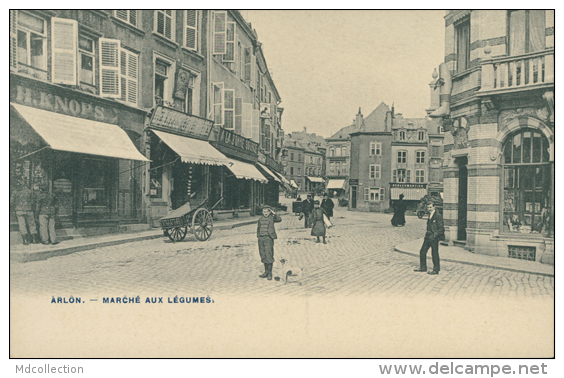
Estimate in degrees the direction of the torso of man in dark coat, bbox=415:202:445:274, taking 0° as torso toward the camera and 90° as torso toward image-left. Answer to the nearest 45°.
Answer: approximately 45°

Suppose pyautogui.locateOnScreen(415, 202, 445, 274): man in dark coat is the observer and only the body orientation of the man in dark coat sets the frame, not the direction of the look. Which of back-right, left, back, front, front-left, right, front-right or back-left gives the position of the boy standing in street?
front

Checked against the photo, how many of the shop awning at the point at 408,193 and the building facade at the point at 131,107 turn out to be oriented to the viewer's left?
0

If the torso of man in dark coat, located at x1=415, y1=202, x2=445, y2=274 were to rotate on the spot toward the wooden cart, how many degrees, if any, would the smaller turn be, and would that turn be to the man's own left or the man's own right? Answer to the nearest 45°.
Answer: approximately 45° to the man's own right

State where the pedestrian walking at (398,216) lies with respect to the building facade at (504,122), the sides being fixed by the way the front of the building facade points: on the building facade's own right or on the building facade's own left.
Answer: on the building facade's own right

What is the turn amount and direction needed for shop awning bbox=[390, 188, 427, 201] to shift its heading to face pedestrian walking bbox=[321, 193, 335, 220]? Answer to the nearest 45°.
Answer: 0° — it already faces them

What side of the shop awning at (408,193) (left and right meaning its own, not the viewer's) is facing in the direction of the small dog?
front

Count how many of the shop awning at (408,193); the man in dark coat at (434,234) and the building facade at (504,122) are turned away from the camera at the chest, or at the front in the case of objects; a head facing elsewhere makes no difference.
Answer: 0

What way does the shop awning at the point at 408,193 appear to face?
toward the camera

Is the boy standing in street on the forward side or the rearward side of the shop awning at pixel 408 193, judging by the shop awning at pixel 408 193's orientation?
on the forward side

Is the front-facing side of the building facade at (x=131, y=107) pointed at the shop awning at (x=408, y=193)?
no

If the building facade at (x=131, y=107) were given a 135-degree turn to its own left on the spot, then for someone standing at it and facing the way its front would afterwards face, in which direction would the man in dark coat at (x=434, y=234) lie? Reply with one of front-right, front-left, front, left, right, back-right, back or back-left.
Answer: back-right

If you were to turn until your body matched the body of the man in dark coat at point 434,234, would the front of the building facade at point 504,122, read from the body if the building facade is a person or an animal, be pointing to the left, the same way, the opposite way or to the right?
the same way

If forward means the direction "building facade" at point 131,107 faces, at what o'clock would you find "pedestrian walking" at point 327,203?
The pedestrian walking is roughly at 10 o'clock from the building facade.

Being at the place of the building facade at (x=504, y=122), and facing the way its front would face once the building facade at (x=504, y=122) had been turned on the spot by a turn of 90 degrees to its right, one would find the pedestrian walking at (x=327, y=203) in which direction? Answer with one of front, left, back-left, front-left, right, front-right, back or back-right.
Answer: front

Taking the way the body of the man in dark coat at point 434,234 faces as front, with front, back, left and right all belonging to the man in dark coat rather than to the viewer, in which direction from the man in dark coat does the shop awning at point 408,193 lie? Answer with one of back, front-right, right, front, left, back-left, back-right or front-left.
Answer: back-right
